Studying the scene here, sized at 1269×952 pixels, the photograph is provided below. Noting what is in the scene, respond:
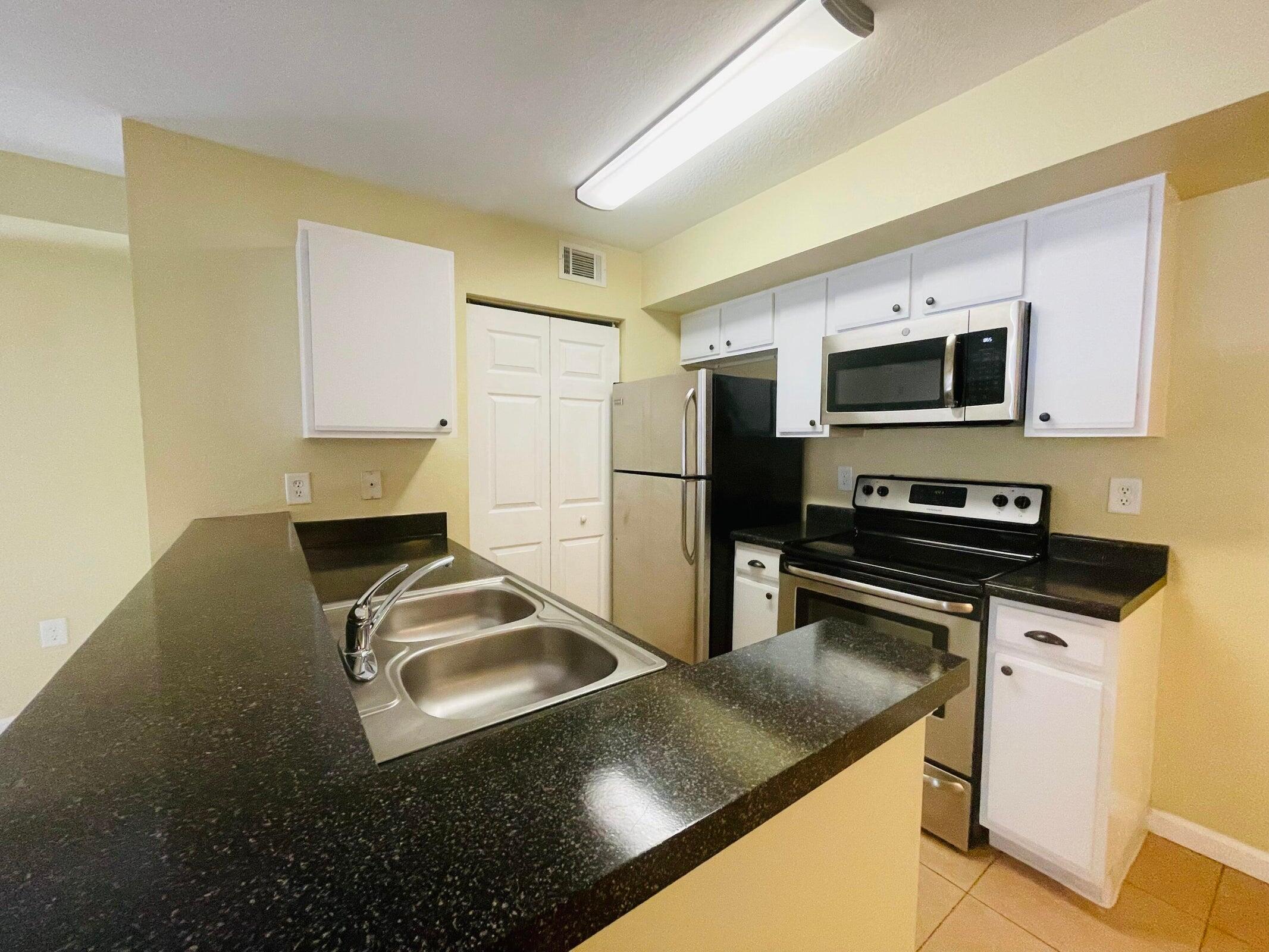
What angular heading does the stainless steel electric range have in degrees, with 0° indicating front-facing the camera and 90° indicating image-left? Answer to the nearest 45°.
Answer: approximately 45°

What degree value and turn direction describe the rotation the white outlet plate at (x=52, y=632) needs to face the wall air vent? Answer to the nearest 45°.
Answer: approximately 45° to its left

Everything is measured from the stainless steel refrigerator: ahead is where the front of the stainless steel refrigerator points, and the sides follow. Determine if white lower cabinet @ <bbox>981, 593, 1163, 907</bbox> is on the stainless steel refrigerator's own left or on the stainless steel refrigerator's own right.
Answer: on the stainless steel refrigerator's own left

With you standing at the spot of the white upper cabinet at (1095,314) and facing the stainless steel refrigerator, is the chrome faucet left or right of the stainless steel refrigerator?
left

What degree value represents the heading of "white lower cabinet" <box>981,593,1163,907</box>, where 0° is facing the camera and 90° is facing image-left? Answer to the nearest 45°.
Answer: approximately 45°

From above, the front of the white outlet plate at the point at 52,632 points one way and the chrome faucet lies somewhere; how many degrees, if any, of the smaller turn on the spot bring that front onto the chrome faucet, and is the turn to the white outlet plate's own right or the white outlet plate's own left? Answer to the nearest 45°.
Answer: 0° — it already faces it

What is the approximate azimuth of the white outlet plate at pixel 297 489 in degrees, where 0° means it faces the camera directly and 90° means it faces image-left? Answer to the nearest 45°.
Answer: approximately 0°

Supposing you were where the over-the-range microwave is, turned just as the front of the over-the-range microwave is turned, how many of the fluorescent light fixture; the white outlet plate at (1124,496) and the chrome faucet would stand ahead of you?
2
